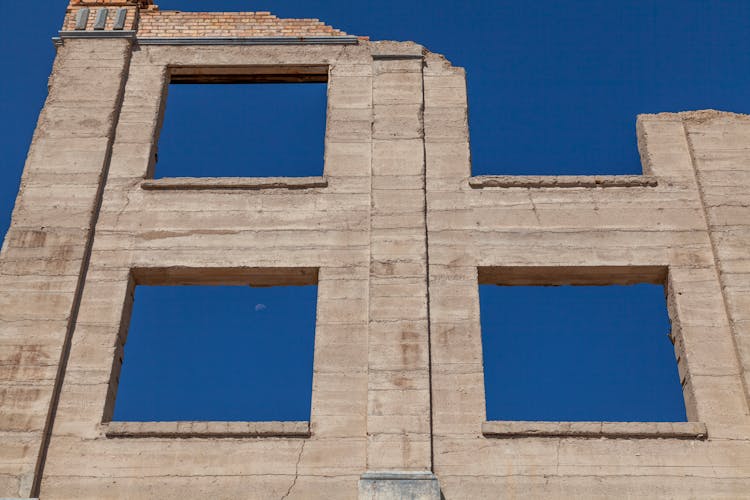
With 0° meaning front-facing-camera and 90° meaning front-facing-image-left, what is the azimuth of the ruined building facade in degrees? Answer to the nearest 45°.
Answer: approximately 0°
